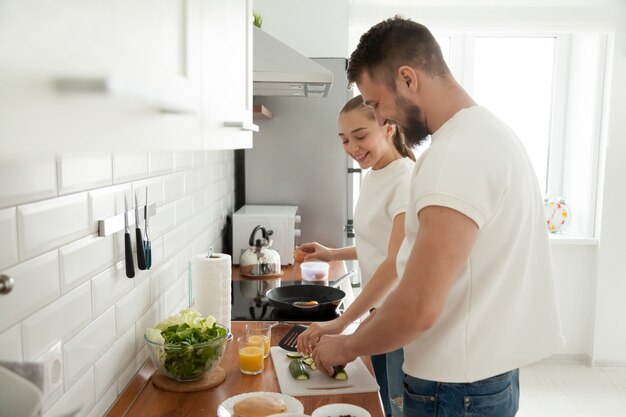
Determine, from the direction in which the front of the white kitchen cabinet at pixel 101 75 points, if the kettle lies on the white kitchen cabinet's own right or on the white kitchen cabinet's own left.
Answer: on the white kitchen cabinet's own left

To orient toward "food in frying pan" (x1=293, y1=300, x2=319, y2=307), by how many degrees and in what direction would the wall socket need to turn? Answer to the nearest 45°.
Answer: approximately 90° to its left

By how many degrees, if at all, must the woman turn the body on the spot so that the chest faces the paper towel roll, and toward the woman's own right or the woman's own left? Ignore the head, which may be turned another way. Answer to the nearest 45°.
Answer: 0° — they already face it

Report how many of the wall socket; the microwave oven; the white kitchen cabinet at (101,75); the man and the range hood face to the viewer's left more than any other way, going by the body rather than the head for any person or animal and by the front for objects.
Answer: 1

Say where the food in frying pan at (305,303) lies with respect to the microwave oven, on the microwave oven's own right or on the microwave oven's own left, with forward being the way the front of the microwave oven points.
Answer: on the microwave oven's own right

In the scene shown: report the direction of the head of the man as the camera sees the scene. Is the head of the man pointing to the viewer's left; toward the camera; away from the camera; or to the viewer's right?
to the viewer's left

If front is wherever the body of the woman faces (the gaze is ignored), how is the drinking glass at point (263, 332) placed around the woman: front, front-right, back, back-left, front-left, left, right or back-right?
front

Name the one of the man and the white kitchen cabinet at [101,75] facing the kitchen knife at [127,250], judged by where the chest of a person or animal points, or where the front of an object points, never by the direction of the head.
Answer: the man

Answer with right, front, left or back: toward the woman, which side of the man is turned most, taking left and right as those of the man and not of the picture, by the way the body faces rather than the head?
right

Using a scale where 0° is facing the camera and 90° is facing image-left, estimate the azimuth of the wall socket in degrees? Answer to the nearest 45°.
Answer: approximately 315°

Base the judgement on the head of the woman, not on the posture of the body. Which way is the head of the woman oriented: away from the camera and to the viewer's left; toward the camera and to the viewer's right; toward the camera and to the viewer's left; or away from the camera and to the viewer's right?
toward the camera and to the viewer's left

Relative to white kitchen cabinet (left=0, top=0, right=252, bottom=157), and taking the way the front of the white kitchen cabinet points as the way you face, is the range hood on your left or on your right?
on your left
